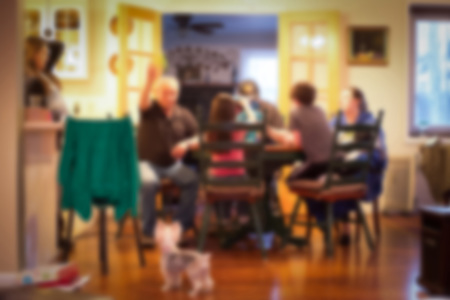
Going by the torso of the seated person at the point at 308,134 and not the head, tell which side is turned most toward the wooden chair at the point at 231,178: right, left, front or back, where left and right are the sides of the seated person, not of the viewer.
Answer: left

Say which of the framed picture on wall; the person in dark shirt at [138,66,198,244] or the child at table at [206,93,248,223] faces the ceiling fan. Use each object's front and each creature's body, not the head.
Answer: the child at table

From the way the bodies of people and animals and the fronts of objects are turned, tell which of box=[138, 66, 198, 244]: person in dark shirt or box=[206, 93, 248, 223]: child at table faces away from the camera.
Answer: the child at table

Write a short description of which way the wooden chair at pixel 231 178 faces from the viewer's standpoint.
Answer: facing away from the viewer

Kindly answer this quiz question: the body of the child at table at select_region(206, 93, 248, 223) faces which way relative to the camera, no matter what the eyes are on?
away from the camera

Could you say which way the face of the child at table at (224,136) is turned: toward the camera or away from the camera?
away from the camera

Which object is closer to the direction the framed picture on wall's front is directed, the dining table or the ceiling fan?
the dining table

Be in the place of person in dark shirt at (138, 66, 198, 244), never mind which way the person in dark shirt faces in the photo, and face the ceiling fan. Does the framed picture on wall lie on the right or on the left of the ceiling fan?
right

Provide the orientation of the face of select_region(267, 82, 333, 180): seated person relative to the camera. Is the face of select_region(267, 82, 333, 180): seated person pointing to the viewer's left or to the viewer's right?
to the viewer's left

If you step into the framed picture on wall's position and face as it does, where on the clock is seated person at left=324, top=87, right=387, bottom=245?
The seated person is roughly at 12 o'clock from the framed picture on wall.
